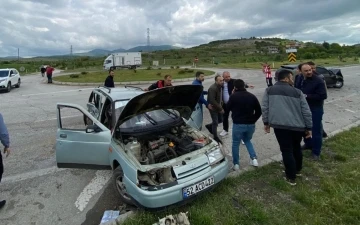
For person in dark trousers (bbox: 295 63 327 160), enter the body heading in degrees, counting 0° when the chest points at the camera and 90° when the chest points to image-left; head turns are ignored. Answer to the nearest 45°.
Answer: approximately 45°

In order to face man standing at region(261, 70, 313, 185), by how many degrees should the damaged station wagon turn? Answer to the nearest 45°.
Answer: approximately 45° to its left

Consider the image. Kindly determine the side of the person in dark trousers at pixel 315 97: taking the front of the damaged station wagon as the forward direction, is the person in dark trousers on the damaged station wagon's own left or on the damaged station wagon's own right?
on the damaged station wagon's own left

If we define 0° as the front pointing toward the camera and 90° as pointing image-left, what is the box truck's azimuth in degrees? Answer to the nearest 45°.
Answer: approximately 90°

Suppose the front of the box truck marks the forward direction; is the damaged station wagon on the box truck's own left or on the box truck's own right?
on the box truck's own left

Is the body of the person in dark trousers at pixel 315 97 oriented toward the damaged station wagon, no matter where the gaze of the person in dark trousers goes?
yes

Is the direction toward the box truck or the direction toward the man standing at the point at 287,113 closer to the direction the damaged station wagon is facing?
the man standing

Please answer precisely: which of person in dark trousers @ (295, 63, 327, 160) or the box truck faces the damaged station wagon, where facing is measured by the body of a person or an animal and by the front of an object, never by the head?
the person in dark trousers
